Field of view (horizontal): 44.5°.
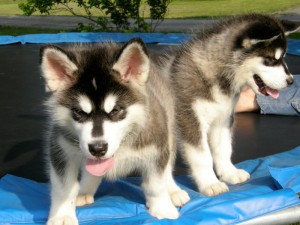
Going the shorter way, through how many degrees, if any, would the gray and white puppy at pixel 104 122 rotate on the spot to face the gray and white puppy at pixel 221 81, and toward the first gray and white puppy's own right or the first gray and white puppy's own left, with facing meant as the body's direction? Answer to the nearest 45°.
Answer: approximately 135° to the first gray and white puppy's own left

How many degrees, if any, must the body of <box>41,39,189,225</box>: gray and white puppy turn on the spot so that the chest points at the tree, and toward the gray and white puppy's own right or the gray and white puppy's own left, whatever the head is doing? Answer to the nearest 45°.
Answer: approximately 180°

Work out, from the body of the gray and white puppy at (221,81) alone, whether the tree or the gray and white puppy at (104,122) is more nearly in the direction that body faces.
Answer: the gray and white puppy

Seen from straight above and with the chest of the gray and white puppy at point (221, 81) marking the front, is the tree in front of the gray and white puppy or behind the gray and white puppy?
behind

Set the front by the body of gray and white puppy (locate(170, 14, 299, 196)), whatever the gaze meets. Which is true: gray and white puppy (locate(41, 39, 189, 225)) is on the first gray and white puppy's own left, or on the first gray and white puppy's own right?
on the first gray and white puppy's own right

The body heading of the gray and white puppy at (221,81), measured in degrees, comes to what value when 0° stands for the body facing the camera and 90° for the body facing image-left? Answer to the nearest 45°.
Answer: approximately 315°

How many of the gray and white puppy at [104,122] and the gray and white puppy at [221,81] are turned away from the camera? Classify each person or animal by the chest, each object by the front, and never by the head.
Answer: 0

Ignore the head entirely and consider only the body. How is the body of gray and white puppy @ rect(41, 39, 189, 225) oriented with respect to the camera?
toward the camera
